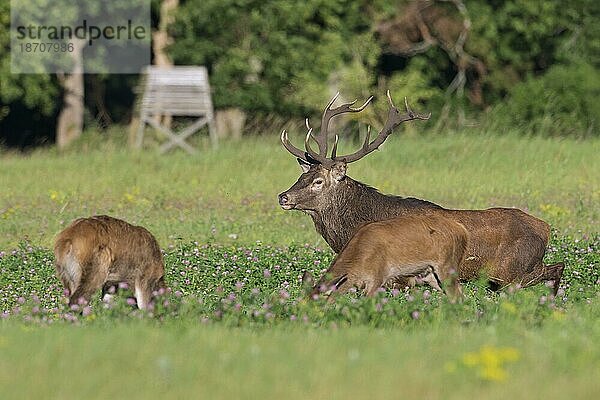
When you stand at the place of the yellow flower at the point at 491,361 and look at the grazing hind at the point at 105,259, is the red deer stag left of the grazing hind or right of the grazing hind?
right

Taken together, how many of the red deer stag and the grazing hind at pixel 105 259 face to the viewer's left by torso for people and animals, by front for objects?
1

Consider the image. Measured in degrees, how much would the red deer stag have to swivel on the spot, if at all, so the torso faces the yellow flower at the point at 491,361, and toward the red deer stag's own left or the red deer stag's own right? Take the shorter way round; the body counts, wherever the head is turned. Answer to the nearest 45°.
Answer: approximately 90° to the red deer stag's own left

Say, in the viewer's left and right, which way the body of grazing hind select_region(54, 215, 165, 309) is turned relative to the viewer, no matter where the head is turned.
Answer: facing away from the viewer and to the right of the viewer

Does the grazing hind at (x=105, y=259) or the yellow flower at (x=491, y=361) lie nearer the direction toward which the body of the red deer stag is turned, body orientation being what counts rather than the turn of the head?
the grazing hind

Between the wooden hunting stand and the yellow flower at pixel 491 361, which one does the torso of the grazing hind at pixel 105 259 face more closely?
the wooden hunting stand

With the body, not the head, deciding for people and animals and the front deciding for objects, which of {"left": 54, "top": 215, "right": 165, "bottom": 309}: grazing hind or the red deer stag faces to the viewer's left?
the red deer stag

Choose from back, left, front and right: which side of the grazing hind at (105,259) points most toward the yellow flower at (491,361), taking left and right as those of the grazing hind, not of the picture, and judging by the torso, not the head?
right

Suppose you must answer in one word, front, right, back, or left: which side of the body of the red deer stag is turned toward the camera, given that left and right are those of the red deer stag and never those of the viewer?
left
